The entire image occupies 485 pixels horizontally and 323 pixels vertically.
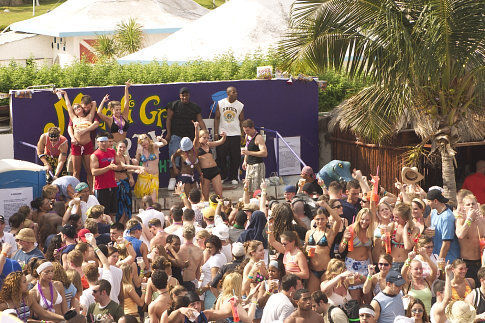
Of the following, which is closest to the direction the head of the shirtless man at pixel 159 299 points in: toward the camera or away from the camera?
away from the camera

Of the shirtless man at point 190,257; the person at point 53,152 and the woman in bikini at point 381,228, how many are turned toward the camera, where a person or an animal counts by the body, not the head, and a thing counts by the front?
2

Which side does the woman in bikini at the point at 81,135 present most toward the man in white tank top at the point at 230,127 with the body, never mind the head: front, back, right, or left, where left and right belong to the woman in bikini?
left

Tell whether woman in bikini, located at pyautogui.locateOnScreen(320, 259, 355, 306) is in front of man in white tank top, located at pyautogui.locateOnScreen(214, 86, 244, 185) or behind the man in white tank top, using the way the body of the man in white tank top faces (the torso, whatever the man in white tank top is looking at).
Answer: in front

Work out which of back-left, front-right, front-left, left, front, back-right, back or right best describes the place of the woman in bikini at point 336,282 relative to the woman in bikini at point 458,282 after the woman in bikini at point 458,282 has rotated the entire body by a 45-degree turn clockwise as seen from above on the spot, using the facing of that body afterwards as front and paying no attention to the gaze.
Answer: right

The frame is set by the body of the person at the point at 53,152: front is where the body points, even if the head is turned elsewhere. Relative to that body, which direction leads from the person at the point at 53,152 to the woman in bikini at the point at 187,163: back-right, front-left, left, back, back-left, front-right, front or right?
left

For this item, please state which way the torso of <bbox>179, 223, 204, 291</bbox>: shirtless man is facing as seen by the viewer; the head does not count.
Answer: away from the camera

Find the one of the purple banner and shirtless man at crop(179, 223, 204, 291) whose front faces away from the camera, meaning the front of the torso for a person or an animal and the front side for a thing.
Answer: the shirtless man

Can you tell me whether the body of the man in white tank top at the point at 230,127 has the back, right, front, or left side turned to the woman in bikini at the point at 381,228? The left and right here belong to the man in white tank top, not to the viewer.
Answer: front

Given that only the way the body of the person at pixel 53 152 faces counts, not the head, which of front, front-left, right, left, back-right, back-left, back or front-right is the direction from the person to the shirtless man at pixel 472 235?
front-left

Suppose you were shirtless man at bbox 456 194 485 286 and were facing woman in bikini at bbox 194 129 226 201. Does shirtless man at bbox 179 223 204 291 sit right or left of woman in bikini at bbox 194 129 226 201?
left

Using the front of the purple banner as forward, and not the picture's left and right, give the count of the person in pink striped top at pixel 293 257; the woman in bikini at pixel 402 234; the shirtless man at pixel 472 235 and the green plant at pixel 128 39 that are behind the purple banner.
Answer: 1

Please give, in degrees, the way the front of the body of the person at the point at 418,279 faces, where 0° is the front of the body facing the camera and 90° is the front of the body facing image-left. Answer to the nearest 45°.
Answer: approximately 0°
